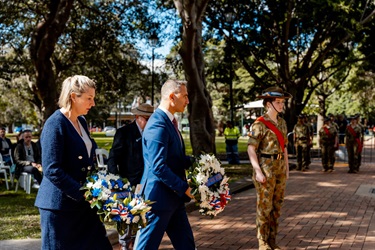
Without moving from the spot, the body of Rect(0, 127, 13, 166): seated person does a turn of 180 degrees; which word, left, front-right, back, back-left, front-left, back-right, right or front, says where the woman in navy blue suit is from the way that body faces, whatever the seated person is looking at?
back-left

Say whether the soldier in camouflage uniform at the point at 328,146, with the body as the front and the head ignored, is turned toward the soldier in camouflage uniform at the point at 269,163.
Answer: yes

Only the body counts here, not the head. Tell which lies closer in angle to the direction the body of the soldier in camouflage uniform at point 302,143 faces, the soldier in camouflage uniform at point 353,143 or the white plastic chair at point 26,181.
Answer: the white plastic chair

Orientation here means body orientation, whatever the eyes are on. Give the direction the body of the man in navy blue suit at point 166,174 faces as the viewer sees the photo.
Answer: to the viewer's right

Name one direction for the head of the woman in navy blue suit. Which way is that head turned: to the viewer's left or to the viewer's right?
to the viewer's right

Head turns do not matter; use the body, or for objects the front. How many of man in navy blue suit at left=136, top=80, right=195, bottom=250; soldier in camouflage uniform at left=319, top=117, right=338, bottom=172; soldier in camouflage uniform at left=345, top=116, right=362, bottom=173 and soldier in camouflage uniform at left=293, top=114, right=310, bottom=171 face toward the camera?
3

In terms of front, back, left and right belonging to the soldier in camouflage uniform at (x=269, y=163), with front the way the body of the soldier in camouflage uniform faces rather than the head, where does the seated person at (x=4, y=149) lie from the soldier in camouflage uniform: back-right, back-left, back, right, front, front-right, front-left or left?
back

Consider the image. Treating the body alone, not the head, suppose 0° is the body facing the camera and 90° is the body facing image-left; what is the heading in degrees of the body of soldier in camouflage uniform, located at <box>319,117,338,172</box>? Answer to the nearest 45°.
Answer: approximately 0°

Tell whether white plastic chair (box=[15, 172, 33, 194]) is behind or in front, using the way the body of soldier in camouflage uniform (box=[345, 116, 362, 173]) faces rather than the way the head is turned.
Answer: in front

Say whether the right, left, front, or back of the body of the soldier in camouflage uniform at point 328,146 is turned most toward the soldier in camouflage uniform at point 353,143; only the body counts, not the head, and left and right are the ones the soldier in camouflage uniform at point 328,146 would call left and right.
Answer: left

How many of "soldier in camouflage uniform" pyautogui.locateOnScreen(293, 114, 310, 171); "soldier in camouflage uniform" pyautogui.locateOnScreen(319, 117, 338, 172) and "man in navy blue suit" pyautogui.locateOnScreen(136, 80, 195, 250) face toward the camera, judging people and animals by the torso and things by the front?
2

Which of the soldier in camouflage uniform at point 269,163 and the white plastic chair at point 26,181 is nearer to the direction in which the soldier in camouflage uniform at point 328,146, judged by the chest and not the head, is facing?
the soldier in camouflage uniform

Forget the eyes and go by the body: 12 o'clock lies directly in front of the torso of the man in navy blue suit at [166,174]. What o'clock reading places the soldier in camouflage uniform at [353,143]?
The soldier in camouflage uniform is roughly at 10 o'clock from the man in navy blue suit.

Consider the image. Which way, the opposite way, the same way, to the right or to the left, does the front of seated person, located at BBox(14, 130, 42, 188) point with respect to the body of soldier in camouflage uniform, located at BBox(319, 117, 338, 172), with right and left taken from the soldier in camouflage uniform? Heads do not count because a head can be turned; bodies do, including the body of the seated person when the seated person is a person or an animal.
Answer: to the left

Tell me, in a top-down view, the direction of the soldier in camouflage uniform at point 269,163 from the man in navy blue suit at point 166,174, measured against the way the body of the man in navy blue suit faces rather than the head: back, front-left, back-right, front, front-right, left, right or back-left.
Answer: front-left

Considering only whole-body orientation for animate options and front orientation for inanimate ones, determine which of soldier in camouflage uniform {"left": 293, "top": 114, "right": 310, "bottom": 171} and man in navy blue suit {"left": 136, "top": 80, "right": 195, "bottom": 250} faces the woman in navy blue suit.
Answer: the soldier in camouflage uniform
